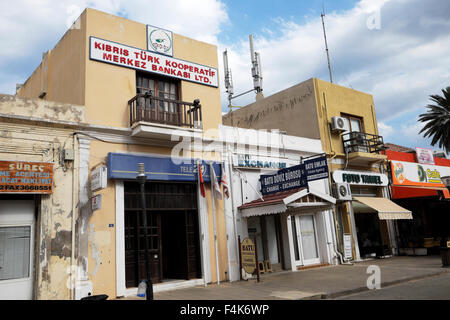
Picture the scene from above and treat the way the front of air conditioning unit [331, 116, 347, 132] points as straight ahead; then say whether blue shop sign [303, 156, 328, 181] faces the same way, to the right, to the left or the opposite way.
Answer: to the right

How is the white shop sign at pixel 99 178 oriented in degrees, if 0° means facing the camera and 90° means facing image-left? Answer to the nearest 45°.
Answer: approximately 45°

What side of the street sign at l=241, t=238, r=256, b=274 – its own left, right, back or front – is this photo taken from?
front

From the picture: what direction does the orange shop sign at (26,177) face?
toward the camera

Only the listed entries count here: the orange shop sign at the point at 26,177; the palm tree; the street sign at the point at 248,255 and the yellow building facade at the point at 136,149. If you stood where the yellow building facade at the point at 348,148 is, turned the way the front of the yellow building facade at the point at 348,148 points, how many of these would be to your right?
3

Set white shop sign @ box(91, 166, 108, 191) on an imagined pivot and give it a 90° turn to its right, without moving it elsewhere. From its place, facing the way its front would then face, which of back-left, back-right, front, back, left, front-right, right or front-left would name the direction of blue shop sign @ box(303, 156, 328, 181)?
back-right

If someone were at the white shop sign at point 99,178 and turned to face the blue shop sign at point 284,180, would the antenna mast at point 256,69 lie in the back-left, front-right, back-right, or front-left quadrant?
front-left

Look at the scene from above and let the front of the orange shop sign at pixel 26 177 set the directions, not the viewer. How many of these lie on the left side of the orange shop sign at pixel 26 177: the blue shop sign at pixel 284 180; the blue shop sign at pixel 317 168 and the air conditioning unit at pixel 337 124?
3

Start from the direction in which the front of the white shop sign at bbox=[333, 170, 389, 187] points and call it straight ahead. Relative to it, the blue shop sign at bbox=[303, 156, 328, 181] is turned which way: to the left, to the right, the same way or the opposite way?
to the right
